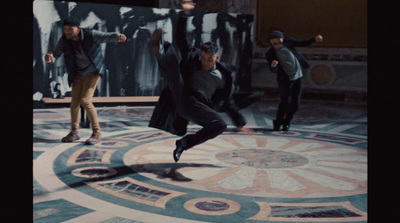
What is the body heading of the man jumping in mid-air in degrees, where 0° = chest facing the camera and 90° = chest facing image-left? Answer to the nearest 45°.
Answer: approximately 0°

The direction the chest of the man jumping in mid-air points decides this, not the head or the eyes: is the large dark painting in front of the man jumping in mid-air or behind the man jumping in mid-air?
behind

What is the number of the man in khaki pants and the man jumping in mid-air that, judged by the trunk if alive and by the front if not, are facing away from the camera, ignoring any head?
0

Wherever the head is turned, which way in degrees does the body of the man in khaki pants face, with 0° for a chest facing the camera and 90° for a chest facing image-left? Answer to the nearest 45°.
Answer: approximately 45°

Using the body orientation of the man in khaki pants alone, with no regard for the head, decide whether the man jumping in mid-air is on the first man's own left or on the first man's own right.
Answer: on the first man's own left
